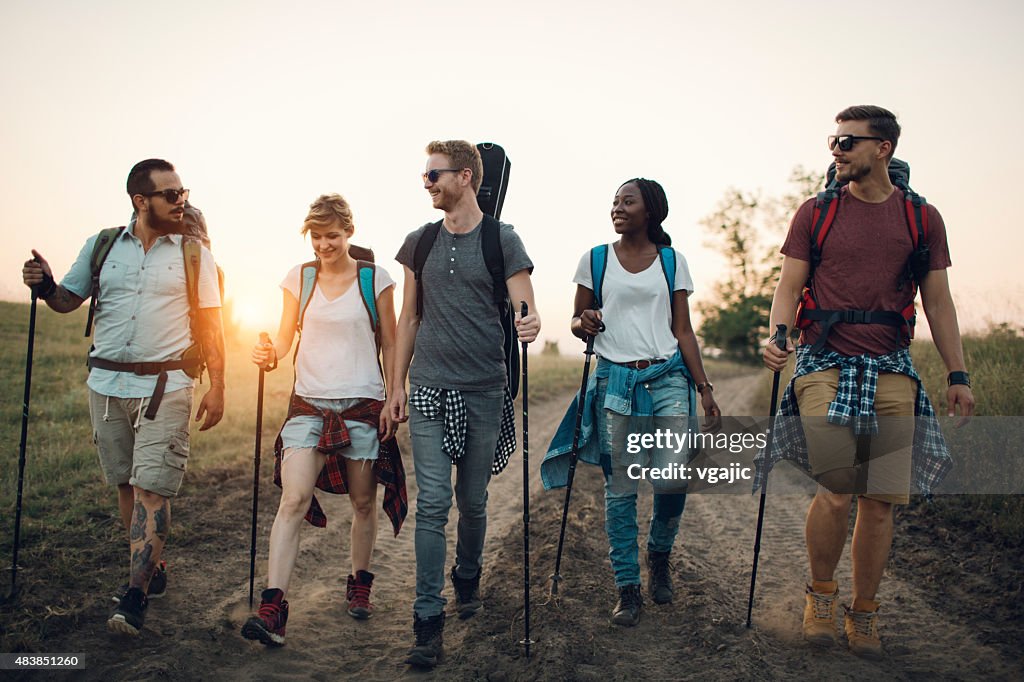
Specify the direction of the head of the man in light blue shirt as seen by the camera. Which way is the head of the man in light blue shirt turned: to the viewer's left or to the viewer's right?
to the viewer's right

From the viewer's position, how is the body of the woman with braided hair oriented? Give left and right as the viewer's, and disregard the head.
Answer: facing the viewer

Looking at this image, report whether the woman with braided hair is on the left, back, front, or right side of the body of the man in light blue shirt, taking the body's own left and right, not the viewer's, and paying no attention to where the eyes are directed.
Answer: left

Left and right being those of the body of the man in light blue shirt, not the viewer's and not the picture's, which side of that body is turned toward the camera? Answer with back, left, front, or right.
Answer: front

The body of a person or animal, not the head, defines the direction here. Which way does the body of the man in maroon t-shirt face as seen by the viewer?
toward the camera

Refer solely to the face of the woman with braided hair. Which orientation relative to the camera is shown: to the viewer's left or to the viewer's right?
to the viewer's left

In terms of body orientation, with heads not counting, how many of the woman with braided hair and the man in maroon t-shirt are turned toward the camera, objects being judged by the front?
2

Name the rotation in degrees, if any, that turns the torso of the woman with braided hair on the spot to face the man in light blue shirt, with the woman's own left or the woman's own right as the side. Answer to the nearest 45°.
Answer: approximately 90° to the woman's own right

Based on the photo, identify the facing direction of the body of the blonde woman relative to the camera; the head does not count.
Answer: toward the camera

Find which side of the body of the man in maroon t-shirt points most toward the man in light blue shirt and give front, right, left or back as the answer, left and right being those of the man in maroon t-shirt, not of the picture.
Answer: right
